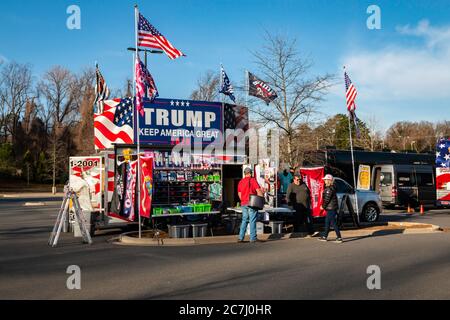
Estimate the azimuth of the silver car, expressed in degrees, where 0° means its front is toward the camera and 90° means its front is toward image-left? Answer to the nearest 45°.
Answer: approximately 270°

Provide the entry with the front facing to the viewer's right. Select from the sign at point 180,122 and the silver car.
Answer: the silver car

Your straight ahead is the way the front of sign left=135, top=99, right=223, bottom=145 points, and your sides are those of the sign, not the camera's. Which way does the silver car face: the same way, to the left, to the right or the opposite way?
to the left

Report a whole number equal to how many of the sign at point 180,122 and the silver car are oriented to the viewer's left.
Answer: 0

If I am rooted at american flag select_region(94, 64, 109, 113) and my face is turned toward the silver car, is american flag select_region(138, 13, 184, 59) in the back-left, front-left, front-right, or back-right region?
front-right

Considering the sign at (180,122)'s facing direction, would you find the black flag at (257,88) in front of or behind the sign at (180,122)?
behind

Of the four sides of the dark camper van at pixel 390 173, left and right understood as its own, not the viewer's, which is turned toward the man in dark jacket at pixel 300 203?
back

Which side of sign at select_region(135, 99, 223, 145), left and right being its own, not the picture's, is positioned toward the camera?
front

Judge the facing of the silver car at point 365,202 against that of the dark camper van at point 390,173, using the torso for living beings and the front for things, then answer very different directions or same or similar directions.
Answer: very different directions
